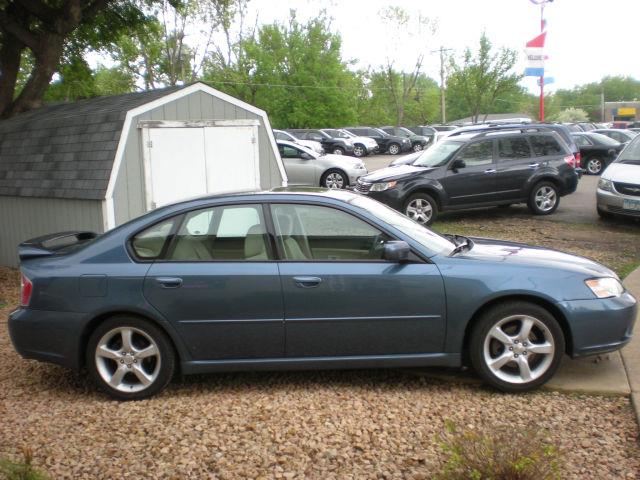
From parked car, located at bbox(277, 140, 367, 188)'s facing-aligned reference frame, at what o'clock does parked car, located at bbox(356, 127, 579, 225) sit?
parked car, located at bbox(356, 127, 579, 225) is roughly at 2 o'clock from parked car, located at bbox(277, 140, 367, 188).

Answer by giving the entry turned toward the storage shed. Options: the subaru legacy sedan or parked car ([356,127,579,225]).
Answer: the parked car

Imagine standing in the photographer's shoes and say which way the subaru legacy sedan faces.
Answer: facing to the right of the viewer

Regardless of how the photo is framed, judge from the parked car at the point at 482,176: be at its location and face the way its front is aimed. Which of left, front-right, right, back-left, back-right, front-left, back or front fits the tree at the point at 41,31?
front-right

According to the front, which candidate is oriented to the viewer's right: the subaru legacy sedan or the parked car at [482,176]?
the subaru legacy sedan

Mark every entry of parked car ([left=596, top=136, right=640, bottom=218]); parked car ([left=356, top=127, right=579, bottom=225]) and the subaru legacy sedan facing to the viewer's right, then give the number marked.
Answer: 1

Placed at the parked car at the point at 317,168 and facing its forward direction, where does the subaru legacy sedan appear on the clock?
The subaru legacy sedan is roughly at 3 o'clock from the parked car.

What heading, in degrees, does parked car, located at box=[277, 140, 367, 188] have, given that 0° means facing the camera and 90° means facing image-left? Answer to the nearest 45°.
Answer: approximately 270°

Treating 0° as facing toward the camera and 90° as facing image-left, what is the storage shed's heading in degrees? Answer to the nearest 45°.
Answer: approximately 315°
